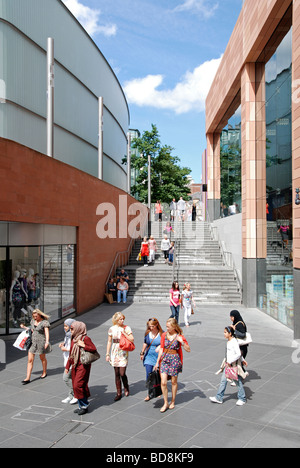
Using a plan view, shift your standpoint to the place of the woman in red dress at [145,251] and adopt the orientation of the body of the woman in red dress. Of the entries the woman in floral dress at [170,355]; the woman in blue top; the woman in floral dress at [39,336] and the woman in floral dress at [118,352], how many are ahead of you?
4

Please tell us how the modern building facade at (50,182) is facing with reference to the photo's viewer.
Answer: facing the viewer and to the right of the viewer

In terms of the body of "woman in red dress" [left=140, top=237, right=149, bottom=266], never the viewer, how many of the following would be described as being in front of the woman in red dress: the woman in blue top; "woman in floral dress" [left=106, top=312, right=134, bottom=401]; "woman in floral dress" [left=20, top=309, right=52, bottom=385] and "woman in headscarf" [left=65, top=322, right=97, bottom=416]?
4

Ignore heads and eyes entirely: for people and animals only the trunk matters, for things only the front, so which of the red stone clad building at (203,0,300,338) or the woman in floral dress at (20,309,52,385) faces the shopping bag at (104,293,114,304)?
the red stone clad building

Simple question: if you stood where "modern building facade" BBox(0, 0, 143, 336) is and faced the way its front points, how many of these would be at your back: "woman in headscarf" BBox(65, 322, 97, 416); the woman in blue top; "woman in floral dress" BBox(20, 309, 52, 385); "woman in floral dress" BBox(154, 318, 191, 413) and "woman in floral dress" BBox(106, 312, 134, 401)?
0

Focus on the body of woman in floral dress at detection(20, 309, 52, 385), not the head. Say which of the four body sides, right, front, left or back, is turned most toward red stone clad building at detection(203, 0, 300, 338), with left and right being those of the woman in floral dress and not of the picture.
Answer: back

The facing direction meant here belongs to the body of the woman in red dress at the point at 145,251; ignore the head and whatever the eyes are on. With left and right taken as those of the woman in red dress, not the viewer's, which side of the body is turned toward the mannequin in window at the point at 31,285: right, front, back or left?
front

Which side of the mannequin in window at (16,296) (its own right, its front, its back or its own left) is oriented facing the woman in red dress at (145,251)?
left

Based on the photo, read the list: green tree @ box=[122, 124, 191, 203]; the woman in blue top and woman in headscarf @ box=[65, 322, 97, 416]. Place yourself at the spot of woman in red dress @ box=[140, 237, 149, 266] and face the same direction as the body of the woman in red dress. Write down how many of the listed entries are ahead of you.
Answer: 2

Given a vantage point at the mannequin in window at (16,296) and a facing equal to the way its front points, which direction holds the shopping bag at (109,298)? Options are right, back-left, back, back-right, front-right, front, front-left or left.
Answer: left

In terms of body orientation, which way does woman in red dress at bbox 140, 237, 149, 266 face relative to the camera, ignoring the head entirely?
toward the camera

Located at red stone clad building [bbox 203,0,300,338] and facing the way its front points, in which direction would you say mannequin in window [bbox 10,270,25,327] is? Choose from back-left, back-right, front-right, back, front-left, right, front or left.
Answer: front-left
